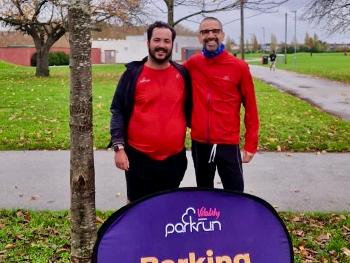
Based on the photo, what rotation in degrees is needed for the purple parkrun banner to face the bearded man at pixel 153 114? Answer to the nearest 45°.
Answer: approximately 180°

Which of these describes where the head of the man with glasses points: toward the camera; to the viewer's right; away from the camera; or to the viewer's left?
toward the camera

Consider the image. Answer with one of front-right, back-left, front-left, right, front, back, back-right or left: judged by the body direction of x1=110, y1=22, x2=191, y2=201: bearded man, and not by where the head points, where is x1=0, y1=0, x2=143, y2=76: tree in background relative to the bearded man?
back

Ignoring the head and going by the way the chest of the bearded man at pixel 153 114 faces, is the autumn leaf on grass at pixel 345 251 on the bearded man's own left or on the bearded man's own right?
on the bearded man's own left

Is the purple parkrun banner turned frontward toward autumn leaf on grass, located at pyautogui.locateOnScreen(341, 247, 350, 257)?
no

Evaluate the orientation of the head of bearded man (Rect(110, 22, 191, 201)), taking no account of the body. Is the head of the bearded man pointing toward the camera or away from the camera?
toward the camera

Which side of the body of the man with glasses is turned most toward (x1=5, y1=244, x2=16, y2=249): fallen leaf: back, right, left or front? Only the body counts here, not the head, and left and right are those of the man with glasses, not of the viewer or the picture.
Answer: right

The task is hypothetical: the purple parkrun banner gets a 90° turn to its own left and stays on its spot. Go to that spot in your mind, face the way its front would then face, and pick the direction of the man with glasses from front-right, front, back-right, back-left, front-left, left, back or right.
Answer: left

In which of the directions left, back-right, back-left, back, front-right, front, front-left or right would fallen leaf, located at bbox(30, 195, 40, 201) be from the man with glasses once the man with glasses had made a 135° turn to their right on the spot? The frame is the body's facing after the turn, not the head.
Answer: front

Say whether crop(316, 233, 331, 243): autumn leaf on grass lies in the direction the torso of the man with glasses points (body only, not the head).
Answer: no

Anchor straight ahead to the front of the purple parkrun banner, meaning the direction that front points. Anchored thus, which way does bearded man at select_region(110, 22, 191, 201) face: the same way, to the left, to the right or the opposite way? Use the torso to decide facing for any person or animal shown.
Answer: the same way

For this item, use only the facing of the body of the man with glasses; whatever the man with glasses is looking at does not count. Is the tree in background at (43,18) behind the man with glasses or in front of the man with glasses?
behind

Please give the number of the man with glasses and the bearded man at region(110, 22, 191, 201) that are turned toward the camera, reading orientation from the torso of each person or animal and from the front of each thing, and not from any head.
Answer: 2

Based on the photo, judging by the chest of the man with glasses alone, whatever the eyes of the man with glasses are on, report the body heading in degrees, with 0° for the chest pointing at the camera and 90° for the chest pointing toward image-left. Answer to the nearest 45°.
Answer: approximately 0°

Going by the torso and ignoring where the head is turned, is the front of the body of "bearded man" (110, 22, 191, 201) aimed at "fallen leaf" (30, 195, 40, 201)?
no

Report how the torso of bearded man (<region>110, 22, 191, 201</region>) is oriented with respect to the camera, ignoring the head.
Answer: toward the camera
